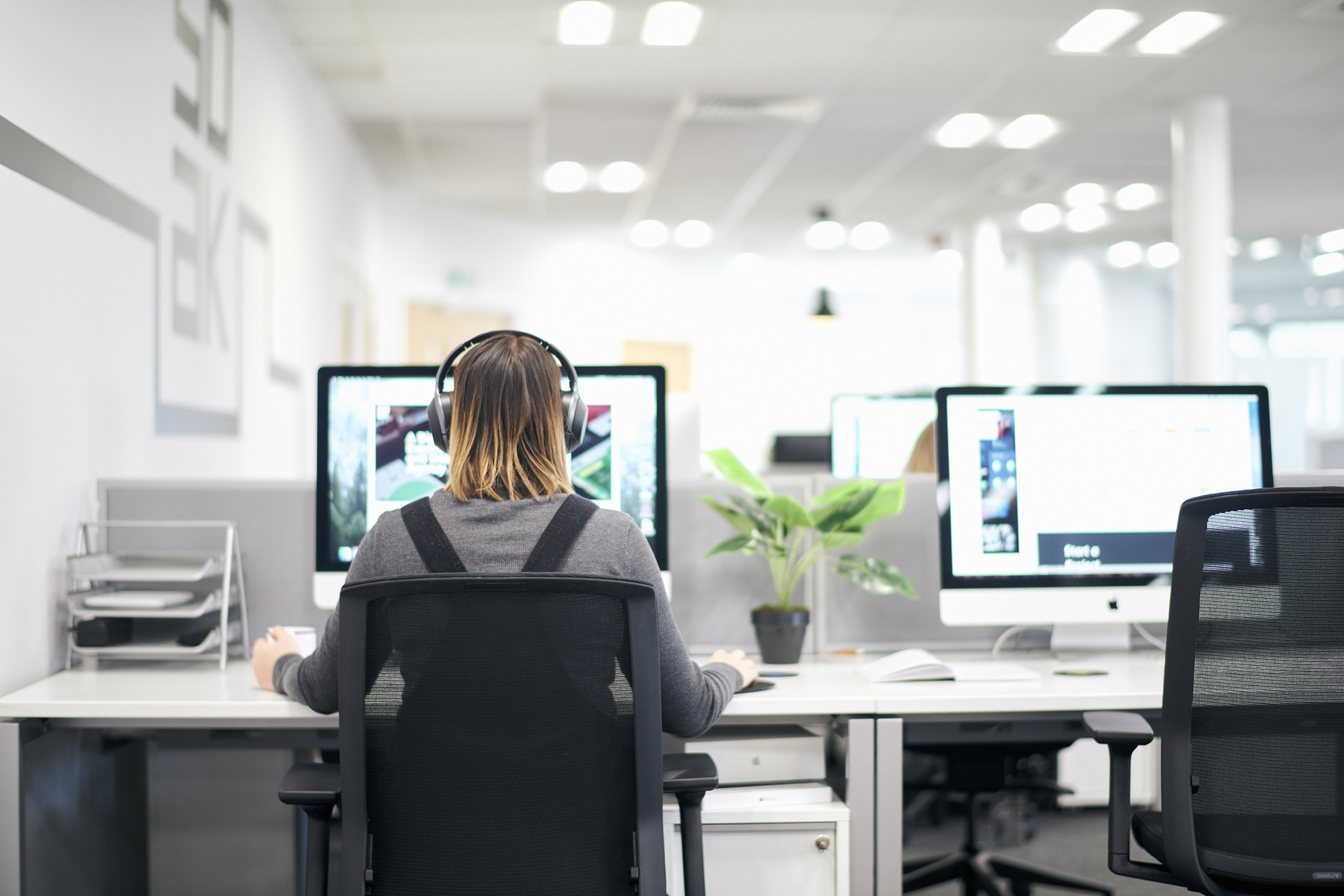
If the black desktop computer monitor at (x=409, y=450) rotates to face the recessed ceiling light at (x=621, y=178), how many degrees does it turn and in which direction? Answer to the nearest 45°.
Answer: approximately 180°

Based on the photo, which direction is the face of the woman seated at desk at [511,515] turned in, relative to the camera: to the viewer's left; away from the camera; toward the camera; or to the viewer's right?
away from the camera

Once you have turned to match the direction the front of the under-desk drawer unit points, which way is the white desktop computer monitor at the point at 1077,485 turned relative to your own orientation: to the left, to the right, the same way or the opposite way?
the same way

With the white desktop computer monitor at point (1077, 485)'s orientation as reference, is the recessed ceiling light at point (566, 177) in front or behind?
behind

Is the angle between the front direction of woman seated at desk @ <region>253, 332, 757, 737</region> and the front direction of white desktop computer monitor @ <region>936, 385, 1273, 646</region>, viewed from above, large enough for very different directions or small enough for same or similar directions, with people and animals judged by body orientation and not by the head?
very different directions

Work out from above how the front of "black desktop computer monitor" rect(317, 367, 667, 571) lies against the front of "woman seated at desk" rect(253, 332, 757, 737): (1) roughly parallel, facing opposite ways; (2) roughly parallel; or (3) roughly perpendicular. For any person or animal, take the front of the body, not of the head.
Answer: roughly parallel, facing opposite ways

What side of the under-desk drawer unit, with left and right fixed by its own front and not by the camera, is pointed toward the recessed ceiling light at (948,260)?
back

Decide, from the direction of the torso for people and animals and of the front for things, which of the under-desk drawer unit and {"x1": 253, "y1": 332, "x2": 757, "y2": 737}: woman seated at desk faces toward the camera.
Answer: the under-desk drawer unit

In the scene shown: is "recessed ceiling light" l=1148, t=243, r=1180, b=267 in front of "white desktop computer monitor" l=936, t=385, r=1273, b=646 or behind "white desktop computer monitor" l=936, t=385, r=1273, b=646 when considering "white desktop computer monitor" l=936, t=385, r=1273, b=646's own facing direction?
behind

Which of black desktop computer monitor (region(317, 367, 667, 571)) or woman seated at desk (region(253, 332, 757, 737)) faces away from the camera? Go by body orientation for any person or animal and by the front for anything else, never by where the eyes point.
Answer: the woman seated at desk

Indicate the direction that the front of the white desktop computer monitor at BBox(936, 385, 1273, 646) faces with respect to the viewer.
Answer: facing the viewer

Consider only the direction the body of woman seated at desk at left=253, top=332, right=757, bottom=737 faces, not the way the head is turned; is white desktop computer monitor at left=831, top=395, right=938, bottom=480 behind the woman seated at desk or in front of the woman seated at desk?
in front

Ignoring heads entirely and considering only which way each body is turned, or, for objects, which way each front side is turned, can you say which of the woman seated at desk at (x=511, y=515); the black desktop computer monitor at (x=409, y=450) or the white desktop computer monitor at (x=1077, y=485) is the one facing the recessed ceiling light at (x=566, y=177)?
the woman seated at desk

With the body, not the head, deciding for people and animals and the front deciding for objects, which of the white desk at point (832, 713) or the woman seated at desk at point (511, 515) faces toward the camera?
the white desk

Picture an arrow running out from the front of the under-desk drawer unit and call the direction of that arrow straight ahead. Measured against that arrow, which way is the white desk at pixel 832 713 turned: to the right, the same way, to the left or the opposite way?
the same way

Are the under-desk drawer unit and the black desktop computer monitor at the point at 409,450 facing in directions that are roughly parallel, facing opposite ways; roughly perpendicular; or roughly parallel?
roughly parallel

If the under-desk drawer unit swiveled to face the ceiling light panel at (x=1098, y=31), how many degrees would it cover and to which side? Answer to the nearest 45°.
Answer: approximately 135° to its left

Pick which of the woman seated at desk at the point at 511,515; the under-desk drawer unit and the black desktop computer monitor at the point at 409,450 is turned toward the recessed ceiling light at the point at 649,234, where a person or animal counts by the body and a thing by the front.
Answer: the woman seated at desk

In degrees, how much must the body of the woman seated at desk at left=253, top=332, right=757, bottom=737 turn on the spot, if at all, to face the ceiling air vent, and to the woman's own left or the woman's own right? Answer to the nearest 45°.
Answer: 0° — they already face it

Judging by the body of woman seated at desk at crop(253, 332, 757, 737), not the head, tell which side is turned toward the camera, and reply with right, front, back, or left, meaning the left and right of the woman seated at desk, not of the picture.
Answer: back
